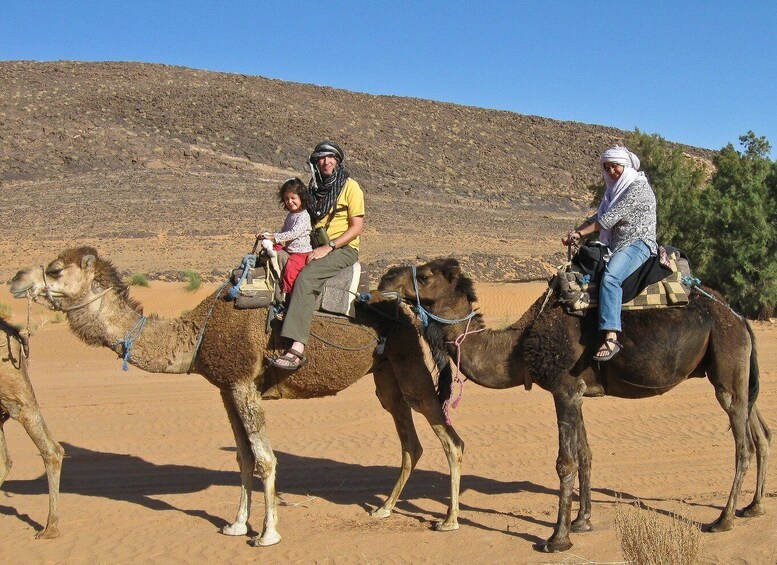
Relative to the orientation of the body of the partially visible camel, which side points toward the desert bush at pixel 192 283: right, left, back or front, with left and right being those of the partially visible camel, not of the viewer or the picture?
right

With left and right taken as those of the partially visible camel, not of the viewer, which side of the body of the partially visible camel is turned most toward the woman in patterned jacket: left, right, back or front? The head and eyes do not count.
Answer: back

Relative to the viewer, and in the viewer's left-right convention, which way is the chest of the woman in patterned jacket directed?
facing to the left of the viewer

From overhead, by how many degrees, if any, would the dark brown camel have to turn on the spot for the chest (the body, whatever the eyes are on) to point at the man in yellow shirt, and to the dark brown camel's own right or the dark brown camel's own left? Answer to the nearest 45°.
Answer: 0° — it already faces them

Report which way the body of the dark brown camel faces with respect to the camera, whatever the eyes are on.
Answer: to the viewer's left

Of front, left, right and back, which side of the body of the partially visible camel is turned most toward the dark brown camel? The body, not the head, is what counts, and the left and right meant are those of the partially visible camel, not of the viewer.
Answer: back

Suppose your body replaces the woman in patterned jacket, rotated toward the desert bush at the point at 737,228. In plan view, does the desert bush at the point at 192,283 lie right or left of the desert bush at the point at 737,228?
left

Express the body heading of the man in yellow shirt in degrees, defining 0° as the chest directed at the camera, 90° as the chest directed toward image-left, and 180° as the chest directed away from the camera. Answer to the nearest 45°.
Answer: approximately 45°

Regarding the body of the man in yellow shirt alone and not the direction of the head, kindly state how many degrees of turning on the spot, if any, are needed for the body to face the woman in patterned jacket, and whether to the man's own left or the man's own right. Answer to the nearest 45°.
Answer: approximately 135° to the man's own left

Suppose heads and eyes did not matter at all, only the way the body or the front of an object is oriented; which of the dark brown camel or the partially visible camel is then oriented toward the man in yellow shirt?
the dark brown camel

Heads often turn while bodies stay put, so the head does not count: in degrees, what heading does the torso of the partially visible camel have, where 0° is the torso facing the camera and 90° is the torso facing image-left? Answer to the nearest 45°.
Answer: approximately 90°
